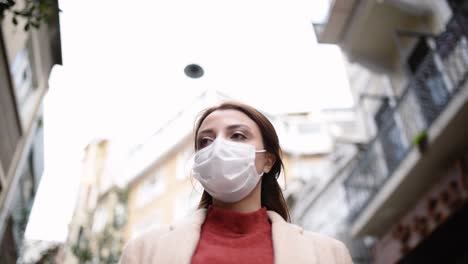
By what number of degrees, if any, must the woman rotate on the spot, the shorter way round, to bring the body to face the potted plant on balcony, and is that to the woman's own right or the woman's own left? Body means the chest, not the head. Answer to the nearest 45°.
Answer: approximately 135° to the woman's own left

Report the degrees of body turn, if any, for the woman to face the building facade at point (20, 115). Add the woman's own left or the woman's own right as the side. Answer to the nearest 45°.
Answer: approximately 135° to the woman's own right

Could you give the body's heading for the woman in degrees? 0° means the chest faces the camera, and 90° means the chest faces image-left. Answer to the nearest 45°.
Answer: approximately 0°
